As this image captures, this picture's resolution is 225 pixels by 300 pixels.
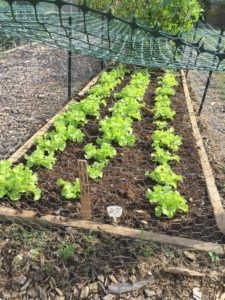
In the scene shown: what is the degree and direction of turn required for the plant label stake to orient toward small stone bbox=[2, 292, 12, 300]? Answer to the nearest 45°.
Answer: approximately 45° to its right

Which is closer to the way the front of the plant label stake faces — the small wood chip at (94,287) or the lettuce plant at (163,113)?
the small wood chip

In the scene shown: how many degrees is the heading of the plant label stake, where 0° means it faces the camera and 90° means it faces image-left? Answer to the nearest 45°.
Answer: approximately 0°

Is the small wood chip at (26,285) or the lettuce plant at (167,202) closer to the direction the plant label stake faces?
the small wood chip

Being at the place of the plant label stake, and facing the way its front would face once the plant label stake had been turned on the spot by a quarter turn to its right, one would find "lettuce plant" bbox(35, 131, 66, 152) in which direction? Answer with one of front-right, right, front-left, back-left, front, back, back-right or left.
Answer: front-right

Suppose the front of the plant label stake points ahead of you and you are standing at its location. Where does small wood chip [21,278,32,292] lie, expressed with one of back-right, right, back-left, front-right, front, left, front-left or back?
front-right

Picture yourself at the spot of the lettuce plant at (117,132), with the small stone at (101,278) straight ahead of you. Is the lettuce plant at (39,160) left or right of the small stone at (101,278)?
right

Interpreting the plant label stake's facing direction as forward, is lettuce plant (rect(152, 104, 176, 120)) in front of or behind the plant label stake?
behind

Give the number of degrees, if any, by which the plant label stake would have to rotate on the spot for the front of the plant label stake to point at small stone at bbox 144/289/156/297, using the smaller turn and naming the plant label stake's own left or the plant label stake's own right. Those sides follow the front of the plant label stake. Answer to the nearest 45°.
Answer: approximately 45° to the plant label stake's own left

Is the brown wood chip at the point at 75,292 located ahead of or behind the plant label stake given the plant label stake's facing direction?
ahead

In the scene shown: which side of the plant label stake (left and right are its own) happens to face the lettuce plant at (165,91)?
back

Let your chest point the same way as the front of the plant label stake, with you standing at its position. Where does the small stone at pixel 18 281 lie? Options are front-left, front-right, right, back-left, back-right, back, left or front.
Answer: front-right

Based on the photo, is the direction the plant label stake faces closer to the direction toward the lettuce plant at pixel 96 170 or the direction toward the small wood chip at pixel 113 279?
the small wood chip

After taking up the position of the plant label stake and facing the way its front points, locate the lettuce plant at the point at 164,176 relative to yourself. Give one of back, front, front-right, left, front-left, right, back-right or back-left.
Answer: back-left

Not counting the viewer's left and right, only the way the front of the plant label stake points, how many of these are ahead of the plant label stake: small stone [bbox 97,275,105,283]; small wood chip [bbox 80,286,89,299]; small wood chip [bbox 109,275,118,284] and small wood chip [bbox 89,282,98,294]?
4

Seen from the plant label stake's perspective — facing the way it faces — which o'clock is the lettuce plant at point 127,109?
The lettuce plant is roughly at 6 o'clock from the plant label stake.
